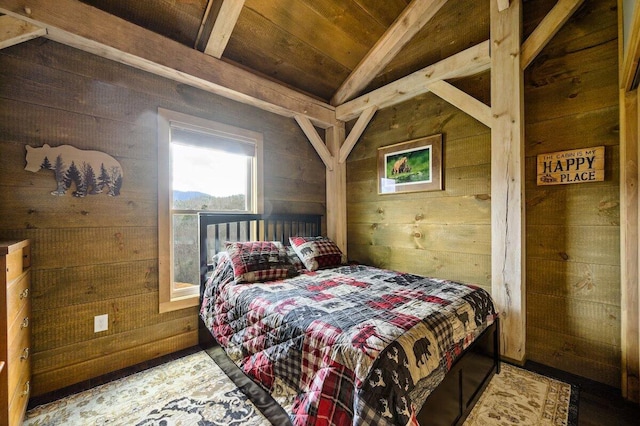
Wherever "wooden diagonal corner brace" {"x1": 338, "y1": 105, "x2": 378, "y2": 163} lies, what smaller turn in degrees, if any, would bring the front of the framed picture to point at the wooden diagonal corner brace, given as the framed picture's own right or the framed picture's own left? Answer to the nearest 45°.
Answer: approximately 45° to the framed picture's own right

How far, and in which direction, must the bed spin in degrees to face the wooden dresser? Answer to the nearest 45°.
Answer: approximately 135° to its right

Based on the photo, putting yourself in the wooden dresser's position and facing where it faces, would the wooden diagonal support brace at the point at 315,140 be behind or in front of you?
in front

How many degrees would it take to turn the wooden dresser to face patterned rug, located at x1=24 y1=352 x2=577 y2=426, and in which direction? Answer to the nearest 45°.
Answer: approximately 45° to its right

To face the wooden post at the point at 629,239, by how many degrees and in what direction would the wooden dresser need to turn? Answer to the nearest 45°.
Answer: approximately 45° to its right

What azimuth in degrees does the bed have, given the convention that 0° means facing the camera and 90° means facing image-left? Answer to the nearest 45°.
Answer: approximately 315°

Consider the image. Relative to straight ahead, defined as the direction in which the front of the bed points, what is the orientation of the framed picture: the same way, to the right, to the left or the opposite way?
to the right

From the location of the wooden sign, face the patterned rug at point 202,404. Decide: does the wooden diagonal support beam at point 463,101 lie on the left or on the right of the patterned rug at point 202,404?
right

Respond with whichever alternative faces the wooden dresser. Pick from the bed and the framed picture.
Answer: the framed picture

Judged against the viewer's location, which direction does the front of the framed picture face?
facing the viewer and to the left of the viewer

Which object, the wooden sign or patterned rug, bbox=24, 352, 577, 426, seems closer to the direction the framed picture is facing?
the patterned rug

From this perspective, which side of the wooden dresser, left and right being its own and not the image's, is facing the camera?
right

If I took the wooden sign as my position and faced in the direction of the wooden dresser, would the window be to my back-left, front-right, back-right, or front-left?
front-right
